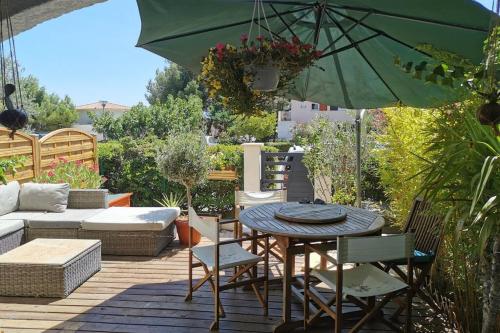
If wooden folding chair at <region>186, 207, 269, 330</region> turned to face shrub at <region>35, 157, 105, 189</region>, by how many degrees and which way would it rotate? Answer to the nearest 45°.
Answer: approximately 90° to its left

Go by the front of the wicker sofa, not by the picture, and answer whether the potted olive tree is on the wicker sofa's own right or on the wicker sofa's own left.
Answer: on the wicker sofa's own left

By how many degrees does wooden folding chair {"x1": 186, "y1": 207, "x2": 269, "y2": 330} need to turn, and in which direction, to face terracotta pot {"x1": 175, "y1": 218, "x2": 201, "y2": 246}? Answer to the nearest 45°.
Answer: approximately 45° to its left

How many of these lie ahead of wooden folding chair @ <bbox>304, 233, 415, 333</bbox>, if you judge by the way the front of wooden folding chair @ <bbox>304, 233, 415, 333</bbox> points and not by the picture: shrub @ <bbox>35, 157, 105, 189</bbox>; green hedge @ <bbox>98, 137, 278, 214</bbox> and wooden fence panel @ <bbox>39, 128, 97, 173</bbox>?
3

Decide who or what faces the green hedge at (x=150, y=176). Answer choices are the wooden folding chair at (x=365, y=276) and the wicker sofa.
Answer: the wooden folding chair

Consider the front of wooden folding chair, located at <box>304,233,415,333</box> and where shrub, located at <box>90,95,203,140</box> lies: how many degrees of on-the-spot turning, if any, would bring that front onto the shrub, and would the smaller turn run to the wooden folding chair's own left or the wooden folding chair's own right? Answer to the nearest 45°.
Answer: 0° — it already faces it

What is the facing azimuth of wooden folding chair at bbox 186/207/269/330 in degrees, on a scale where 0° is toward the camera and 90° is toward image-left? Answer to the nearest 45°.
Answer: approximately 225°

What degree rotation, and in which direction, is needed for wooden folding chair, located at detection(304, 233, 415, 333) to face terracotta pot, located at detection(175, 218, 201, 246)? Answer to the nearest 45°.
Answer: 0° — it already faces it

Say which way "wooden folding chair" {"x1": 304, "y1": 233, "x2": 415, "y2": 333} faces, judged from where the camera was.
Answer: facing away from the viewer and to the left of the viewer

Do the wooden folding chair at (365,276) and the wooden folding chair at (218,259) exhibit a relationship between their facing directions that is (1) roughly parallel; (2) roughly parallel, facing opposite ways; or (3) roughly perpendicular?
roughly perpendicular

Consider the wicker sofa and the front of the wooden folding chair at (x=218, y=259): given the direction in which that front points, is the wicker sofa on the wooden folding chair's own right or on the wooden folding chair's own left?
on the wooden folding chair's own left

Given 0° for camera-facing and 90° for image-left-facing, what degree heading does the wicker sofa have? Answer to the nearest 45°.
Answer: approximately 0°

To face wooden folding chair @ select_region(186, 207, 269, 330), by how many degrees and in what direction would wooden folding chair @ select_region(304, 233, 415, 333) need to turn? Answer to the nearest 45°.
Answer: approximately 45° to its left
